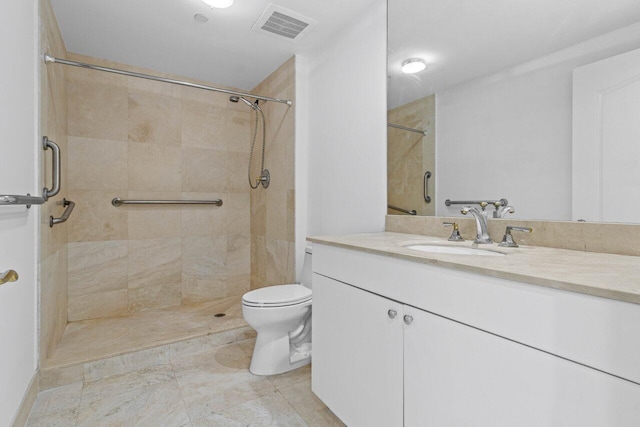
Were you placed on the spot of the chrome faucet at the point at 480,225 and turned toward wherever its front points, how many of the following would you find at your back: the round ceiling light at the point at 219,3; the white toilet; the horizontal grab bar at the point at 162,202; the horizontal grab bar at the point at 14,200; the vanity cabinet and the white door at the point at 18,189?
0

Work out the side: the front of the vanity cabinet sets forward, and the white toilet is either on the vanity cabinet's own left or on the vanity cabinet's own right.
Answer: on the vanity cabinet's own right

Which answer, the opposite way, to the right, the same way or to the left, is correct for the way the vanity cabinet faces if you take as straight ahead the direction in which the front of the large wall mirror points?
the same way

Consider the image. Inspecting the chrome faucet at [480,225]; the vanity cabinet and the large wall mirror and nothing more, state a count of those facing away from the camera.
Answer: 0

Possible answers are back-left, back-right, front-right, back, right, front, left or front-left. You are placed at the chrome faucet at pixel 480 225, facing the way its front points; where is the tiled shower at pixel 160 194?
front-right

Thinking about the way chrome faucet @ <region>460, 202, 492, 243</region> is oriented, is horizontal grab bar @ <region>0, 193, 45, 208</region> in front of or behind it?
in front

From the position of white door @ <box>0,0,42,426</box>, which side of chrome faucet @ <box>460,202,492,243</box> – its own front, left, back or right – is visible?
front

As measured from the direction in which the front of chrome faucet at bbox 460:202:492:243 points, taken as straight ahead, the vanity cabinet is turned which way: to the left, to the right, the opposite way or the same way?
the same way

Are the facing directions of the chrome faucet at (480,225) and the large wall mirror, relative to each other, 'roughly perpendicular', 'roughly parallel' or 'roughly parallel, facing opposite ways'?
roughly parallel

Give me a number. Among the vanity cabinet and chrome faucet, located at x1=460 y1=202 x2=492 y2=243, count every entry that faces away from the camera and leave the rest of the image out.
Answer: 0

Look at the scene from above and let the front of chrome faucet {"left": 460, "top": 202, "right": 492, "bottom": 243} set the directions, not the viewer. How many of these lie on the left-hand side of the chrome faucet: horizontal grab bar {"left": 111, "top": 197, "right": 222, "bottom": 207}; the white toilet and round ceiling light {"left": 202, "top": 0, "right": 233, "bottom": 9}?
0

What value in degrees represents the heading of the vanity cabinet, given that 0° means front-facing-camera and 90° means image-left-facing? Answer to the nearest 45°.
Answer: approximately 45°

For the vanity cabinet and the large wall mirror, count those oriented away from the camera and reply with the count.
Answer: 0

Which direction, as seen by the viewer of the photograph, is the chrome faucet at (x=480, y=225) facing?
facing the viewer and to the left of the viewer

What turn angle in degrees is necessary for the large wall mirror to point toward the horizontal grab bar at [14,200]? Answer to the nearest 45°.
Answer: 0° — it already faces it
